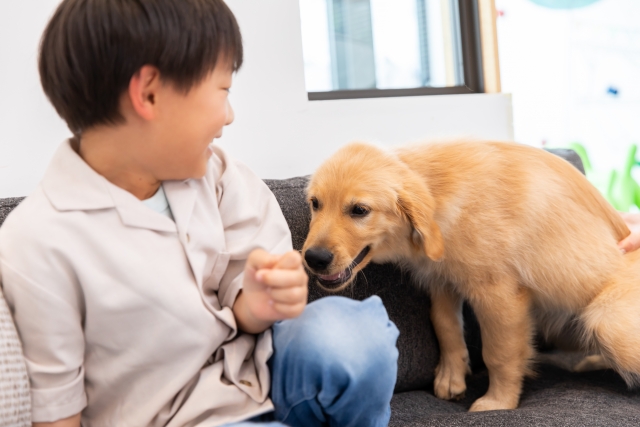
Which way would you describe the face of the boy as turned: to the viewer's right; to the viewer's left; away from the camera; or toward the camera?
to the viewer's right

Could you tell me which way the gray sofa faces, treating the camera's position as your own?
facing the viewer

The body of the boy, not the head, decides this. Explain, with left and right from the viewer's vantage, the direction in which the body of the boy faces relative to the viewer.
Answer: facing the viewer and to the right of the viewer

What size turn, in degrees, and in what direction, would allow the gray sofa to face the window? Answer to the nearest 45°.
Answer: approximately 180°
